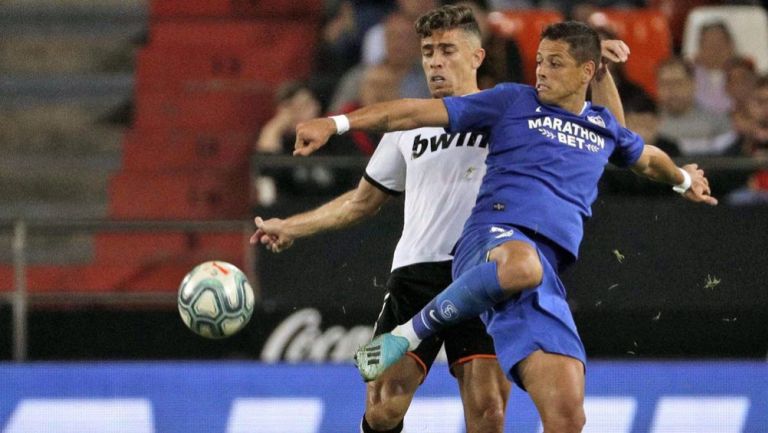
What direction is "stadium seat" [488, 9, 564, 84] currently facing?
toward the camera

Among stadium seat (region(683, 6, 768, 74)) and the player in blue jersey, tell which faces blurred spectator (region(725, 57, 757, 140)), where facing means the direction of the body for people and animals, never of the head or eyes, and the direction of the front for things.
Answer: the stadium seat

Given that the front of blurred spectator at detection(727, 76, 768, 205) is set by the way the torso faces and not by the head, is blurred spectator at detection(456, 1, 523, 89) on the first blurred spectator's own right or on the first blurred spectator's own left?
on the first blurred spectator's own right

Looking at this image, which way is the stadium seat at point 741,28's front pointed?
toward the camera

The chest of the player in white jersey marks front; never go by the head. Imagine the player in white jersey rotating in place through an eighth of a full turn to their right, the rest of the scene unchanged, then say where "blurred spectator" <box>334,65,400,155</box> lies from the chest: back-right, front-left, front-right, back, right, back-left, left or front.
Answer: right

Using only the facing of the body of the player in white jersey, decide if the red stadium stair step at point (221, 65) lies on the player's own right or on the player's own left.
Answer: on the player's own right

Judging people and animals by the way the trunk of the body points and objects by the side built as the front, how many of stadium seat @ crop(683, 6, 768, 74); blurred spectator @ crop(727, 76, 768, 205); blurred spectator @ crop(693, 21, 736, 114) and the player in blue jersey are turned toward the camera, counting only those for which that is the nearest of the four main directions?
4

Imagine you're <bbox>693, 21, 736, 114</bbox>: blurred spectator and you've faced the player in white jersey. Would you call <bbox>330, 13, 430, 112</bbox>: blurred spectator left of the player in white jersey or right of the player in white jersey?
right

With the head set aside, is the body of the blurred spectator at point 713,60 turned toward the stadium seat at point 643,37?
no

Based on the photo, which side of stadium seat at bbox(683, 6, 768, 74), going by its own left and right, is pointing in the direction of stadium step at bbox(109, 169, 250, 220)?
right

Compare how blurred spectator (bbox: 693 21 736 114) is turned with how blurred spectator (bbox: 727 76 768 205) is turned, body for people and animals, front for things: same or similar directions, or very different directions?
same or similar directions

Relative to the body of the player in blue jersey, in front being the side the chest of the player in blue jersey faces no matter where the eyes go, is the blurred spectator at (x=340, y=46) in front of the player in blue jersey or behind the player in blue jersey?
behind

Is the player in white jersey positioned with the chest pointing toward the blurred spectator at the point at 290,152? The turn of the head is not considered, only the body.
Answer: no

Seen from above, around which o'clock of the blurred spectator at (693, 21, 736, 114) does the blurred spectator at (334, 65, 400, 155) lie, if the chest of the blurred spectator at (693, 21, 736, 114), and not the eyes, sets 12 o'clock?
the blurred spectator at (334, 65, 400, 155) is roughly at 2 o'clock from the blurred spectator at (693, 21, 736, 114).
